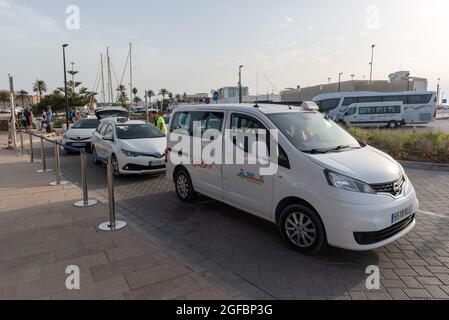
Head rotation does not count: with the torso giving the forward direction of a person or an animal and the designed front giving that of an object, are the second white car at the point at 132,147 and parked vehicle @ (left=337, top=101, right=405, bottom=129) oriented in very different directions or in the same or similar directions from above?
very different directions

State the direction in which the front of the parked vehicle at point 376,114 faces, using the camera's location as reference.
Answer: facing to the left of the viewer

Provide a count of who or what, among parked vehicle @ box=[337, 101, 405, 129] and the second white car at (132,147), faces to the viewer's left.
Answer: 1

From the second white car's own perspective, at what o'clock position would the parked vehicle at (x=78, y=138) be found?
The parked vehicle is roughly at 7 o'clock from the second white car.

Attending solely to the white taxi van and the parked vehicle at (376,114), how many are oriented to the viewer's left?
1

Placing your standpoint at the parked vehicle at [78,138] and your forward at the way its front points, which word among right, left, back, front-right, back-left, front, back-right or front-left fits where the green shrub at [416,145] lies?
left

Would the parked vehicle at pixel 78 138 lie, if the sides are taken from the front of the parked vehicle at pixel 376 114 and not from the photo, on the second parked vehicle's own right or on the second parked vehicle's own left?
on the second parked vehicle's own left

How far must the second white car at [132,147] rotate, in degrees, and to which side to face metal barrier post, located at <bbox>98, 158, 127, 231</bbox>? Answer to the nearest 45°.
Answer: approximately 45° to its right

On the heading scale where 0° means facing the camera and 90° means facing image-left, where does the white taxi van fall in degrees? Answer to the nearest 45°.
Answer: approximately 315°

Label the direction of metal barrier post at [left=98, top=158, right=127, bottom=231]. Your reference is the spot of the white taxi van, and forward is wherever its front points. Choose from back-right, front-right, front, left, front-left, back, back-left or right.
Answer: back-right
